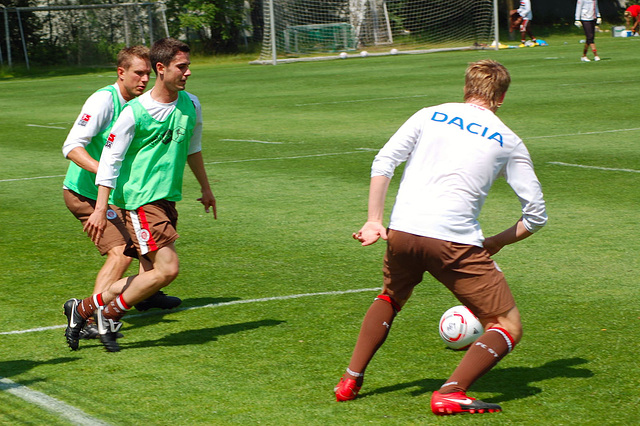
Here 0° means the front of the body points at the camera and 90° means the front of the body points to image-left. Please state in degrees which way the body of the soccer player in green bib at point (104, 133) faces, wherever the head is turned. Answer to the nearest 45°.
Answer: approximately 270°

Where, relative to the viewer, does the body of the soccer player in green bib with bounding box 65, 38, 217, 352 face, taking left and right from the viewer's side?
facing the viewer and to the right of the viewer

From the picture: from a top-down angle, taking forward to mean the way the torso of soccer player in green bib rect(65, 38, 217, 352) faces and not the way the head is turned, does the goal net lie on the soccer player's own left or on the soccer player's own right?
on the soccer player's own left

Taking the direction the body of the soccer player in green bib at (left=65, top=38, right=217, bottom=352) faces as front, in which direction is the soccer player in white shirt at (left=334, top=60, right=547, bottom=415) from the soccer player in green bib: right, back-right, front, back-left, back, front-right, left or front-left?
front

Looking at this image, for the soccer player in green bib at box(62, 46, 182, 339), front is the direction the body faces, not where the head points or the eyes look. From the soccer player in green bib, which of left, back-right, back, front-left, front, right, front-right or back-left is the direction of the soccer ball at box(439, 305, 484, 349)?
front-right

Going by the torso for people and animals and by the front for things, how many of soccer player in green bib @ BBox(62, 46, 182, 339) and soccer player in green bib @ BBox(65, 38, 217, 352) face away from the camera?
0

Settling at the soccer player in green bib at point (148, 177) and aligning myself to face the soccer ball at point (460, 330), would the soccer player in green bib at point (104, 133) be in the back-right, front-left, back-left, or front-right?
back-left

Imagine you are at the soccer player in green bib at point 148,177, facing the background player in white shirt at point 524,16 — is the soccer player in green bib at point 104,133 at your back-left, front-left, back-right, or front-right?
front-left

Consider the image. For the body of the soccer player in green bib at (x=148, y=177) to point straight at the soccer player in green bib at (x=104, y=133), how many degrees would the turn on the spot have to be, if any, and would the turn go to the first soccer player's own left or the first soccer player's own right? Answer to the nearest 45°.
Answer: approximately 135° to the first soccer player's own left
